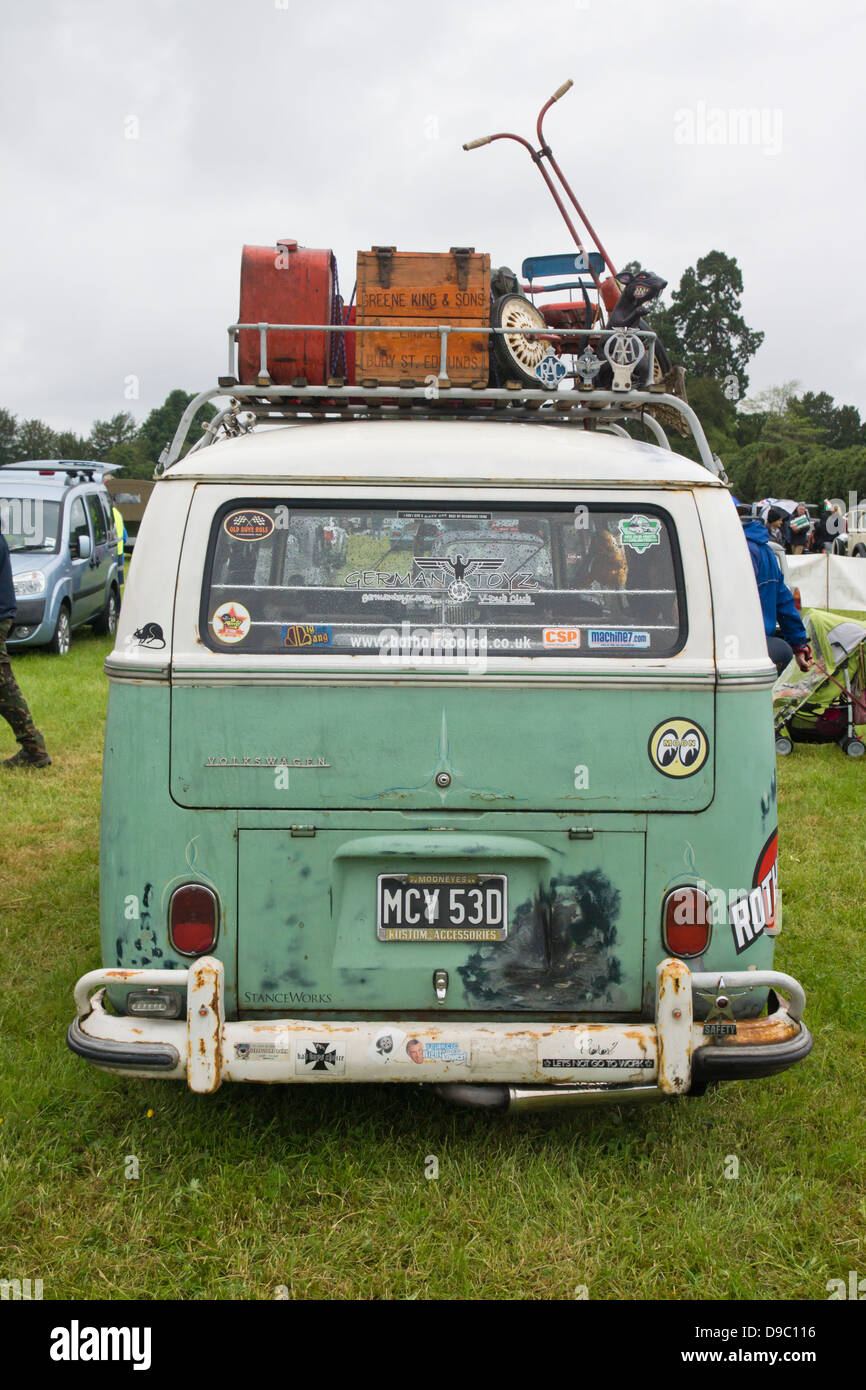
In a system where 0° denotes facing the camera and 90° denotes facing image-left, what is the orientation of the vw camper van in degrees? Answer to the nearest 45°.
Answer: approximately 180°

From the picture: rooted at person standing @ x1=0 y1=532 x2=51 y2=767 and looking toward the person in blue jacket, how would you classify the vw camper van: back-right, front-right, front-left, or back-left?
front-right

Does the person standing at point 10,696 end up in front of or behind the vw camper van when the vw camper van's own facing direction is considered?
in front
